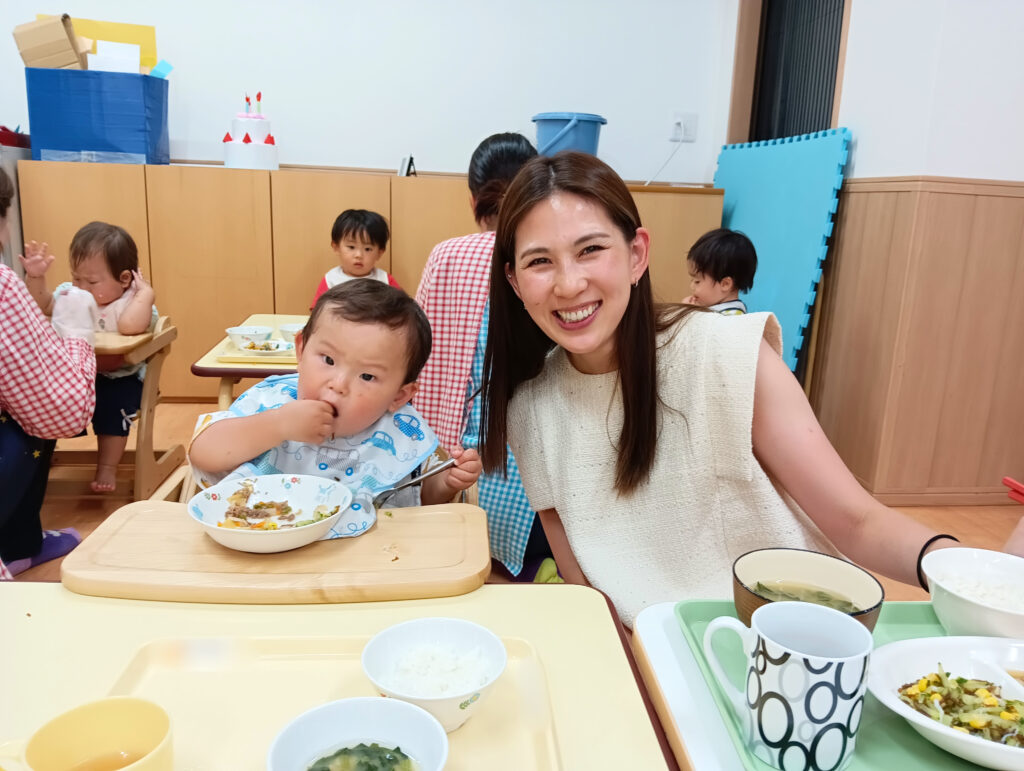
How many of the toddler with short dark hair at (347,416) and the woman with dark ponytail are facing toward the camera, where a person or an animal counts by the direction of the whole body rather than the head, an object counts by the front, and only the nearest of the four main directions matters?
1

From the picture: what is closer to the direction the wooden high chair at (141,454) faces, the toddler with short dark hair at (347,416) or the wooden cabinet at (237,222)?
the toddler with short dark hair

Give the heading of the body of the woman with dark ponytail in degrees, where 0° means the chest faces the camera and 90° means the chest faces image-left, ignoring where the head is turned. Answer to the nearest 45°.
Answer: approximately 225°

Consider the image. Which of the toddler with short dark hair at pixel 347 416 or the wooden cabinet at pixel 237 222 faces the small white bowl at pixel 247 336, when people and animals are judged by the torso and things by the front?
the wooden cabinet

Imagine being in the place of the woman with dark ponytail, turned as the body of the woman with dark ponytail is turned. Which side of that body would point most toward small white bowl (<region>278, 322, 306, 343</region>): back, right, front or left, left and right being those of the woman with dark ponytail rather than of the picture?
left

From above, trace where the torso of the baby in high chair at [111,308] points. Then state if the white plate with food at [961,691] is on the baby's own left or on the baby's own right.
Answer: on the baby's own left

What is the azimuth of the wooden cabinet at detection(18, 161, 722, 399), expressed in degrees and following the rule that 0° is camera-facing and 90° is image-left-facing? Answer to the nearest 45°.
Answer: approximately 0°
